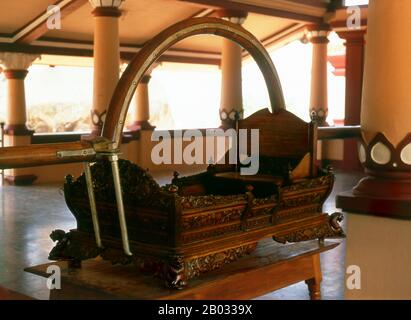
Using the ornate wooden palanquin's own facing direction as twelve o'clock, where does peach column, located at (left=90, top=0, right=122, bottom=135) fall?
The peach column is roughly at 4 o'clock from the ornate wooden palanquin.

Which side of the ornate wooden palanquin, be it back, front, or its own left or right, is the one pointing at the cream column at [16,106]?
right

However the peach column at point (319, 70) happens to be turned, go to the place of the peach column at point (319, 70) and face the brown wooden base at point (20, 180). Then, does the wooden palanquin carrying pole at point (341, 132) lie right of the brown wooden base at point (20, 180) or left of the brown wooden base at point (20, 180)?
left

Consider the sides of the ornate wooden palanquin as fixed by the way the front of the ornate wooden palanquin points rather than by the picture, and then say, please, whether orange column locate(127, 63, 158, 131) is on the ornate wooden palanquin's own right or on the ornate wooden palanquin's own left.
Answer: on the ornate wooden palanquin's own right

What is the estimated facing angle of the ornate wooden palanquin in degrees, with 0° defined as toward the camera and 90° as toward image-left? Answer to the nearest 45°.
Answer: approximately 45°

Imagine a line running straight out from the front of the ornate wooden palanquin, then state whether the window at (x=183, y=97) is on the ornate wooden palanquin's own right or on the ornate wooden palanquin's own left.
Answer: on the ornate wooden palanquin's own right

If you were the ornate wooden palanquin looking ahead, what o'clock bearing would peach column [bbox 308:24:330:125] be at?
The peach column is roughly at 5 o'clock from the ornate wooden palanquin.

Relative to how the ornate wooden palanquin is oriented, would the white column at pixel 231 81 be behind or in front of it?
behind

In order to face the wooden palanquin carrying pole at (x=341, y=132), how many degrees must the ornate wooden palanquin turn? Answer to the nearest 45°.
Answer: approximately 180°

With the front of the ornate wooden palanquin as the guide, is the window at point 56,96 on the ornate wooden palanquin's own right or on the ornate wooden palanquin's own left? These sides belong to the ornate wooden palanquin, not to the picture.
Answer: on the ornate wooden palanquin's own right
